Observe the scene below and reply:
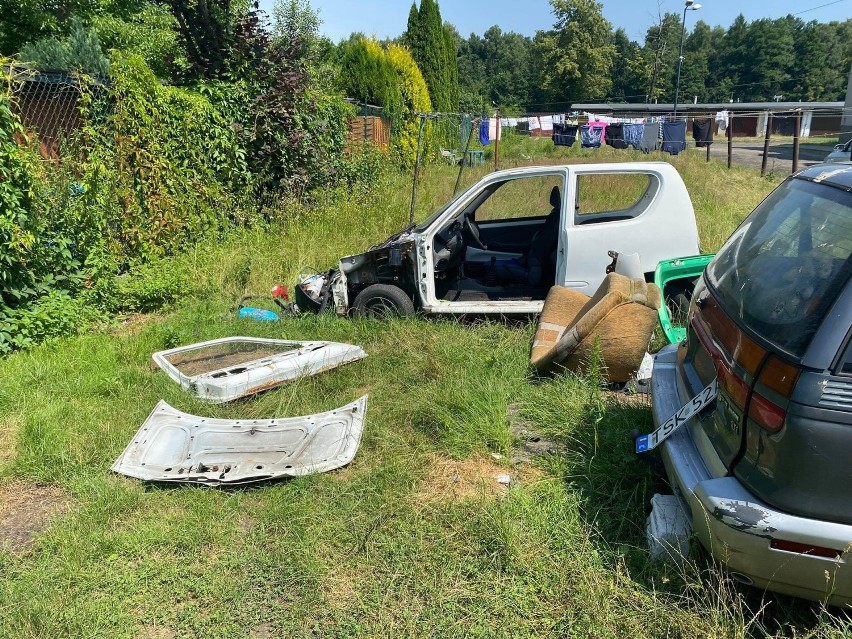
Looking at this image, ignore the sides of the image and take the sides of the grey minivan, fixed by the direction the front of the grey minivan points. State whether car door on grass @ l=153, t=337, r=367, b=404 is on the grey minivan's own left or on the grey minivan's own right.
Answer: on the grey minivan's own left

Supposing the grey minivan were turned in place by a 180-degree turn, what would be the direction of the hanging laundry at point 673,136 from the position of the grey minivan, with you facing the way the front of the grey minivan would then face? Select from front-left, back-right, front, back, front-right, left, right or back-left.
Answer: back-right

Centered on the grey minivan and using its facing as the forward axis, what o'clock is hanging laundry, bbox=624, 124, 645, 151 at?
The hanging laundry is roughly at 10 o'clock from the grey minivan.

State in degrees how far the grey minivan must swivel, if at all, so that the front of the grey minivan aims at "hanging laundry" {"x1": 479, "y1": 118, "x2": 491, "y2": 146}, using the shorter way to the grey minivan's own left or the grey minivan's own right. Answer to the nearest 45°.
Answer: approximately 90° to the grey minivan's own left

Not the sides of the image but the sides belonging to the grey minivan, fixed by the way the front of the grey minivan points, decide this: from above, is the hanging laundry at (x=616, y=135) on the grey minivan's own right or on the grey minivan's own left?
on the grey minivan's own left

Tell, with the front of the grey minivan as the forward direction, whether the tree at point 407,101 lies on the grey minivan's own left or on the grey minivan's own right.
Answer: on the grey minivan's own left

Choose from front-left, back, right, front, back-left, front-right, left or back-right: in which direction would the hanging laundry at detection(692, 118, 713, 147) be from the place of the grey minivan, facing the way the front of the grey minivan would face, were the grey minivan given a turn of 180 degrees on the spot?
back-right

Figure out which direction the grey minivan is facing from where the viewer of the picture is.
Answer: facing away from the viewer and to the right of the viewer

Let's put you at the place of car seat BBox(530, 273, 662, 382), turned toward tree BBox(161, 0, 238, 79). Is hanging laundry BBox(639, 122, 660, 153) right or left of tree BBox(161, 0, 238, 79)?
right

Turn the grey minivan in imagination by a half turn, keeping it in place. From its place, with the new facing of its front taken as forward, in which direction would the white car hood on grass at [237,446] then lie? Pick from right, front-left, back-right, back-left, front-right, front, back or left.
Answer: front-right

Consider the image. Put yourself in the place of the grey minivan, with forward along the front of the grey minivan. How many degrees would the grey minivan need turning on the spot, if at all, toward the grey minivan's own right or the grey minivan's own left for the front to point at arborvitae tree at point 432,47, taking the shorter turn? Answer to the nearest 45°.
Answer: approximately 90° to the grey minivan's own left

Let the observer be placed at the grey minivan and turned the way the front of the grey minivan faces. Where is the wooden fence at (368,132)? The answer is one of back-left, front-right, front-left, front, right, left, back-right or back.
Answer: left

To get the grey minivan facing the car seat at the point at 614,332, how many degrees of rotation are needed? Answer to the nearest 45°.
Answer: approximately 90° to its left

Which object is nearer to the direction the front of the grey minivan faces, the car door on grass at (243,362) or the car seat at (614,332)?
the car seat
